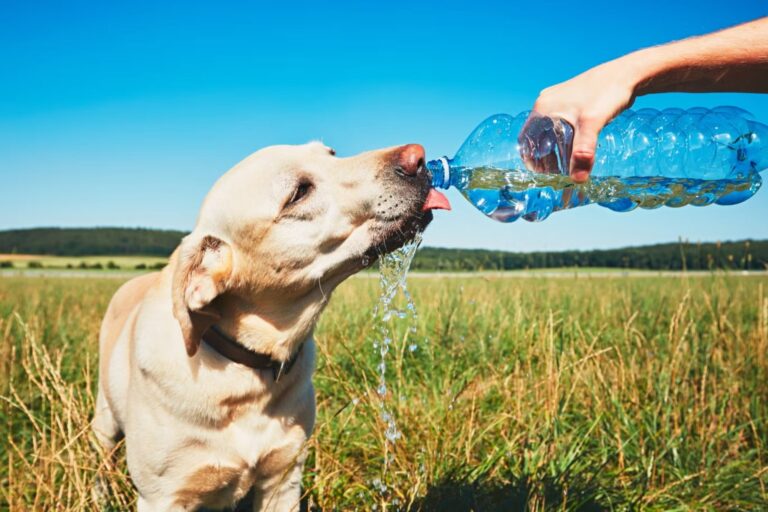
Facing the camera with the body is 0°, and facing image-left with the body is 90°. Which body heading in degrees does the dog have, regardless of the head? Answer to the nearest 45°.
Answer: approximately 315°
